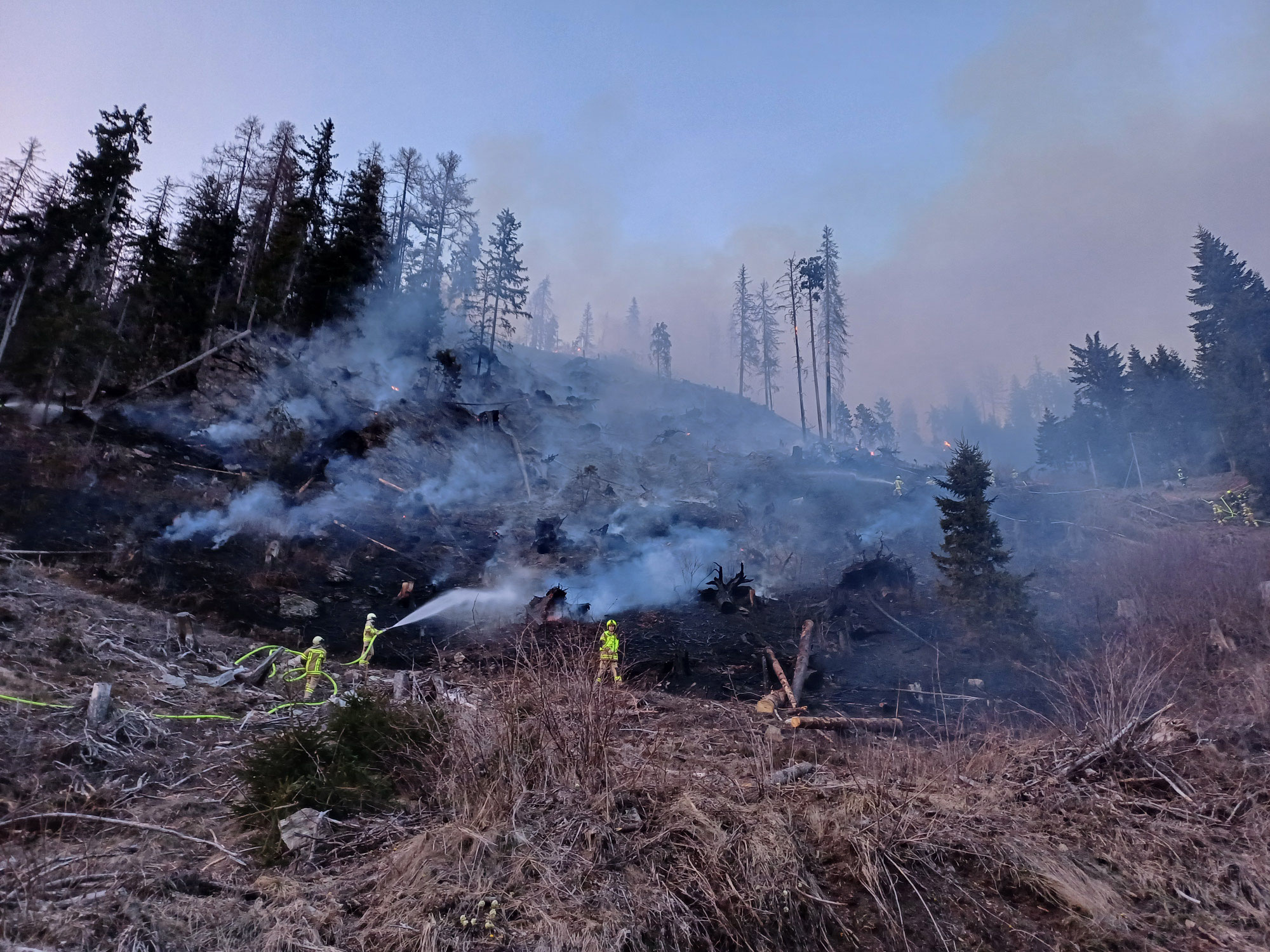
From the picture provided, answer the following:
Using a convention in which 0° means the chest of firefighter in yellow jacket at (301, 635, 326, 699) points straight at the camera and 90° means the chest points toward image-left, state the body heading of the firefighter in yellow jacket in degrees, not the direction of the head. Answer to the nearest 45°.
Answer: approximately 180°

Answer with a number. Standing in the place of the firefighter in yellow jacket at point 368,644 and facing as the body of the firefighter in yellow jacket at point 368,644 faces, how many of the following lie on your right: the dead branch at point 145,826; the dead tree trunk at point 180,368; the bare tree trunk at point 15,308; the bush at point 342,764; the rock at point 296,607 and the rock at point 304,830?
3

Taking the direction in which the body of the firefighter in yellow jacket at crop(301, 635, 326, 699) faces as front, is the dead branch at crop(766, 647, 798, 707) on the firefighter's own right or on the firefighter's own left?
on the firefighter's own right

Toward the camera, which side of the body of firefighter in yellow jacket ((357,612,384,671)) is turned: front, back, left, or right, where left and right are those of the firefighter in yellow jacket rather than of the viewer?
right

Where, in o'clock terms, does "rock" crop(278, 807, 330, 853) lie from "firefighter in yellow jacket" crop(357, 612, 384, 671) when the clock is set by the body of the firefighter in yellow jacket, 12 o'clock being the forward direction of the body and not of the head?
The rock is roughly at 3 o'clock from the firefighter in yellow jacket.

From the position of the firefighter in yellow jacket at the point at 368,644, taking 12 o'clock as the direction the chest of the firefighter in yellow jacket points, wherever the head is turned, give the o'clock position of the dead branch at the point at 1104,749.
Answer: The dead branch is roughly at 2 o'clock from the firefighter in yellow jacket.
